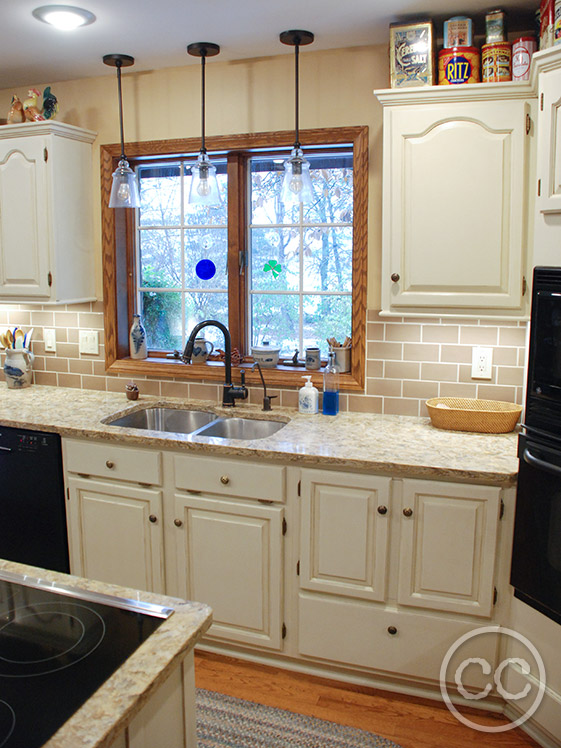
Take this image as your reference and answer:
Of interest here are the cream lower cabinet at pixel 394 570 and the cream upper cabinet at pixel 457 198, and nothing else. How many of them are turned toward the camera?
2

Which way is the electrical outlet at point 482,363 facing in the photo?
toward the camera

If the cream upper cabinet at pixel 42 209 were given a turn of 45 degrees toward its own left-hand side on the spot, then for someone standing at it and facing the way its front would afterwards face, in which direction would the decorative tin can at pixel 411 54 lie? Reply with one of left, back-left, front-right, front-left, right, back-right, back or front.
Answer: front-left

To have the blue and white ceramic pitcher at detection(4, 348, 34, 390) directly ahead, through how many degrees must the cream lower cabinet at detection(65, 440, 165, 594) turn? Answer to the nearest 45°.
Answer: approximately 90° to its right

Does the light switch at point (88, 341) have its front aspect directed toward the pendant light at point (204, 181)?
no

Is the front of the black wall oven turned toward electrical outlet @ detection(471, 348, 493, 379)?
no

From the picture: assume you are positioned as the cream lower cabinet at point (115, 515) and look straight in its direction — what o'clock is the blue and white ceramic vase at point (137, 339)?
The blue and white ceramic vase is roughly at 5 o'clock from the cream lower cabinet.

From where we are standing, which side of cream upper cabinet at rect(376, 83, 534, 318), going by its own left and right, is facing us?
front

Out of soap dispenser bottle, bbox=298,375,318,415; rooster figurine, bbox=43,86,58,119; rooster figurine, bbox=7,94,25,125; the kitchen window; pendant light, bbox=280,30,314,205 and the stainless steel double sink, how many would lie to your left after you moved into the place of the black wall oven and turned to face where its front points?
0

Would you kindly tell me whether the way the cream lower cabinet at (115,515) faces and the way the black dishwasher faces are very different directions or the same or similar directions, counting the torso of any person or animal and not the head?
same or similar directions

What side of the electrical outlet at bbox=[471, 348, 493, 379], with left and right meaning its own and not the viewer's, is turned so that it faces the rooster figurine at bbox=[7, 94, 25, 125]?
right

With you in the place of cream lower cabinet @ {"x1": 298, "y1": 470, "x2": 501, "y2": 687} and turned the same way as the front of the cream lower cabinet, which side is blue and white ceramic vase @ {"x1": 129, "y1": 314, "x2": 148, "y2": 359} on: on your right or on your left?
on your right

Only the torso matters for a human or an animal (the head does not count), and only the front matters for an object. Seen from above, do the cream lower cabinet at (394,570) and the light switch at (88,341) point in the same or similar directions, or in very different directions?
same or similar directions

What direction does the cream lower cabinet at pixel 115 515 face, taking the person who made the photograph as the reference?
facing the viewer and to the left of the viewer

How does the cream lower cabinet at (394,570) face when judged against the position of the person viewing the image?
facing the viewer

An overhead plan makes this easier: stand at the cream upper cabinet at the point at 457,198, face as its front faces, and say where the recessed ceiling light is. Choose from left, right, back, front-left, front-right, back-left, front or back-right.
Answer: right

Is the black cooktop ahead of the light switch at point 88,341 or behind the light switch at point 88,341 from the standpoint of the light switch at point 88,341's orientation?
ahead

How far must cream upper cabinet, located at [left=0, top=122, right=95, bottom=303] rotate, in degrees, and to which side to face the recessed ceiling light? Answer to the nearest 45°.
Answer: approximately 45° to its left
